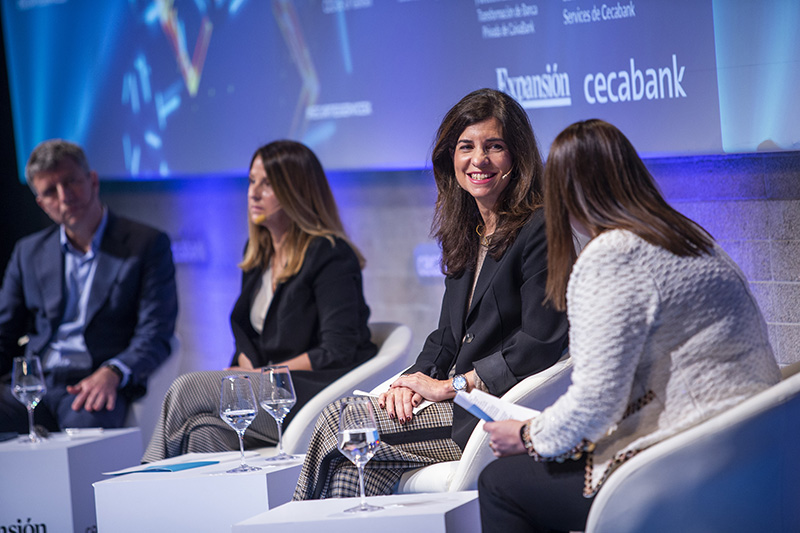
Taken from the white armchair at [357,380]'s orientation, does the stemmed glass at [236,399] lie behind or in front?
in front

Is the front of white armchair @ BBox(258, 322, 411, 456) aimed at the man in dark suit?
no

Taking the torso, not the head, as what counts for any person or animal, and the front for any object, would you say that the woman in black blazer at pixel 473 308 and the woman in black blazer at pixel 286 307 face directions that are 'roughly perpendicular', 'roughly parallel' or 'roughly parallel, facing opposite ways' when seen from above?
roughly parallel

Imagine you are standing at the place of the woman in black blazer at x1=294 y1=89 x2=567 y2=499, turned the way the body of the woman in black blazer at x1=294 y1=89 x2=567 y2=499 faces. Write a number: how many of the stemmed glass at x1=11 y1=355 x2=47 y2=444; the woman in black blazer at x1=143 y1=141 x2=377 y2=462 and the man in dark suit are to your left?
0

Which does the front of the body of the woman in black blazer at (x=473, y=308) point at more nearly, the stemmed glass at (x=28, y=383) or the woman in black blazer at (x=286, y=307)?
the stemmed glass

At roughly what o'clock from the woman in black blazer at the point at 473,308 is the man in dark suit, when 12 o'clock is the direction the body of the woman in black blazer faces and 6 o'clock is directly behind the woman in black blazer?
The man in dark suit is roughly at 3 o'clock from the woman in black blazer.

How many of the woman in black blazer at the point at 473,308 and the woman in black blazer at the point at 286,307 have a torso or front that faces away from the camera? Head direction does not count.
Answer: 0

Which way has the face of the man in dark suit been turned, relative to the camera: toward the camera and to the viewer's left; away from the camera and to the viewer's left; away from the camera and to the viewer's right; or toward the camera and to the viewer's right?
toward the camera and to the viewer's right

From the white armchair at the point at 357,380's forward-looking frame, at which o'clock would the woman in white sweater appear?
The woman in white sweater is roughly at 10 o'clock from the white armchair.

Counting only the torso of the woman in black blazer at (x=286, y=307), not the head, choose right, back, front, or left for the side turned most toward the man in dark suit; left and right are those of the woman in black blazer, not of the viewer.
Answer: right

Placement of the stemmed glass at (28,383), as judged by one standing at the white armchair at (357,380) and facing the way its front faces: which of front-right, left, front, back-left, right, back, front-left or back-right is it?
front-right

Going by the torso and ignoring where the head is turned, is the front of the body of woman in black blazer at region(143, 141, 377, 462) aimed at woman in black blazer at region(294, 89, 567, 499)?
no

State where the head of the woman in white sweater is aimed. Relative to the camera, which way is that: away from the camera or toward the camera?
away from the camera

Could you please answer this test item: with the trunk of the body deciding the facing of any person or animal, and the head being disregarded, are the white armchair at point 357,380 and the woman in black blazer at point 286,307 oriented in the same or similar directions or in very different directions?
same or similar directions
